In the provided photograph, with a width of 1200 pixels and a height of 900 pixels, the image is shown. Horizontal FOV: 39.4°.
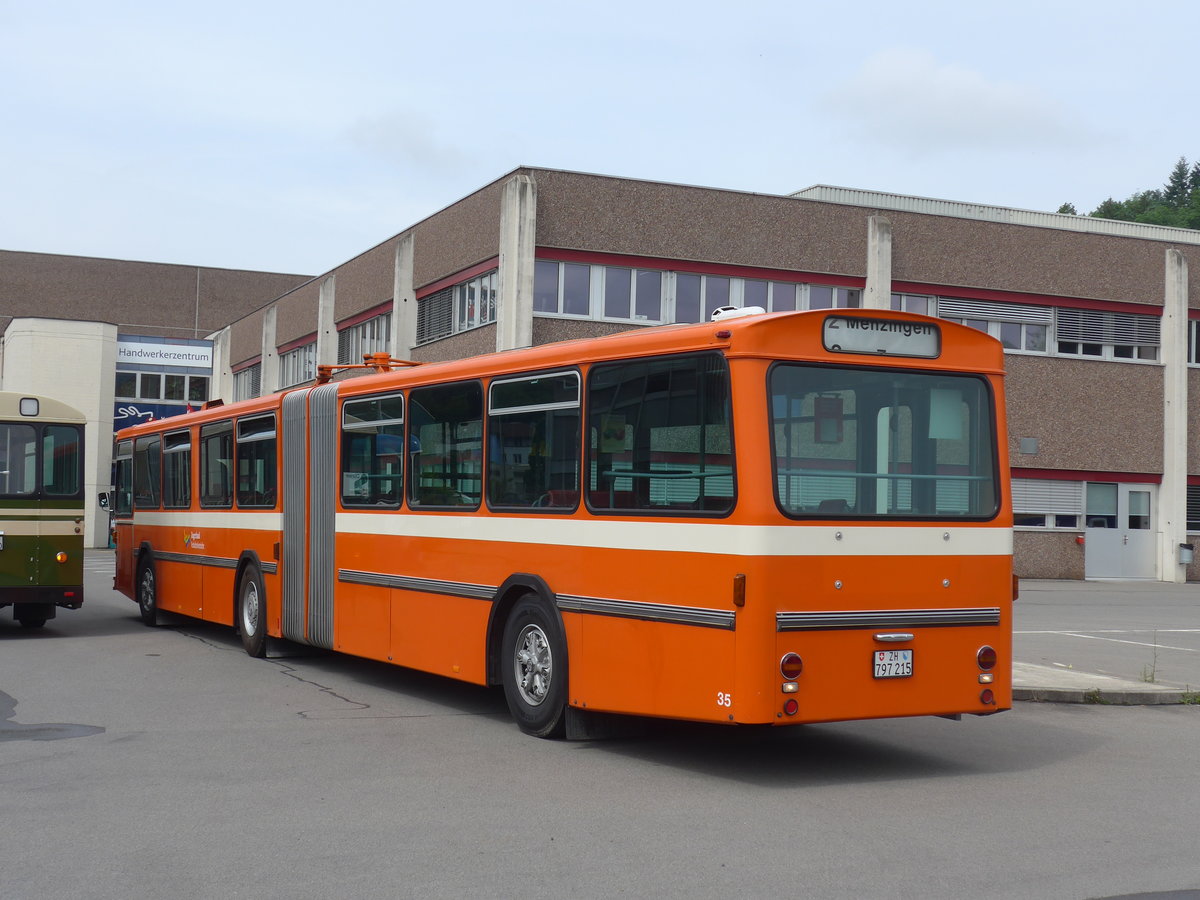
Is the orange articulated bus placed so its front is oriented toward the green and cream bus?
yes

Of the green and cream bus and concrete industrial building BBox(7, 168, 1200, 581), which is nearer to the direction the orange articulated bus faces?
the green and cream bus

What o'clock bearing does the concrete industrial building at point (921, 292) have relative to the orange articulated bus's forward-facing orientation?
The concrete industrial building is roughly at 2 o'clock from the orange articulated bus.

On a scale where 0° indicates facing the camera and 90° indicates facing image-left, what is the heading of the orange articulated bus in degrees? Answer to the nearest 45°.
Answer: approximately 135°
